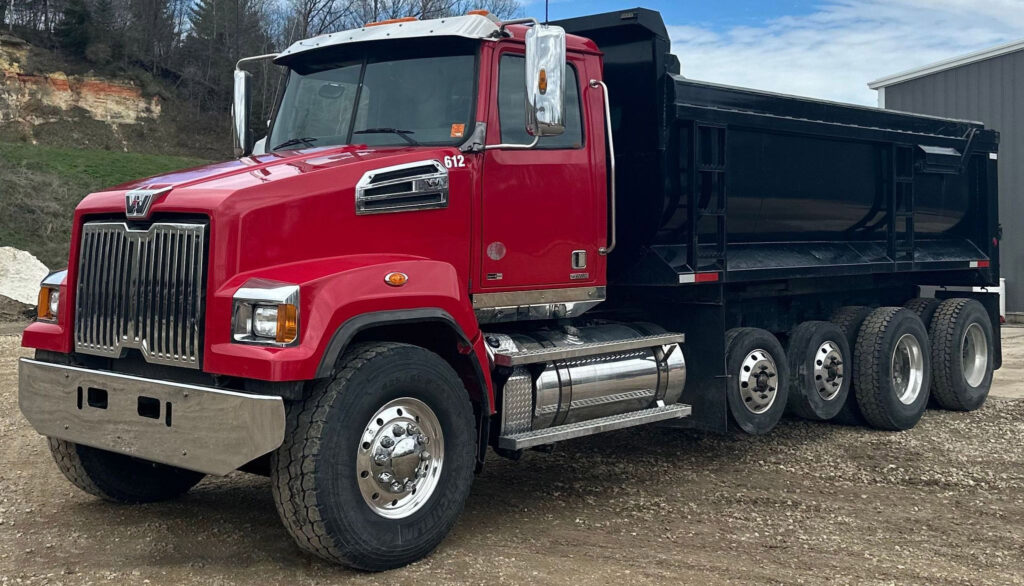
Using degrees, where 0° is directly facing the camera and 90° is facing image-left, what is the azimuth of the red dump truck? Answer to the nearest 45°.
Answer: approximately 45°

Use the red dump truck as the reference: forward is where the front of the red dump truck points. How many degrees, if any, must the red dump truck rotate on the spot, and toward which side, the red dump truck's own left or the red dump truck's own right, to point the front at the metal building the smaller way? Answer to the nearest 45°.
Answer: approximately 180°
